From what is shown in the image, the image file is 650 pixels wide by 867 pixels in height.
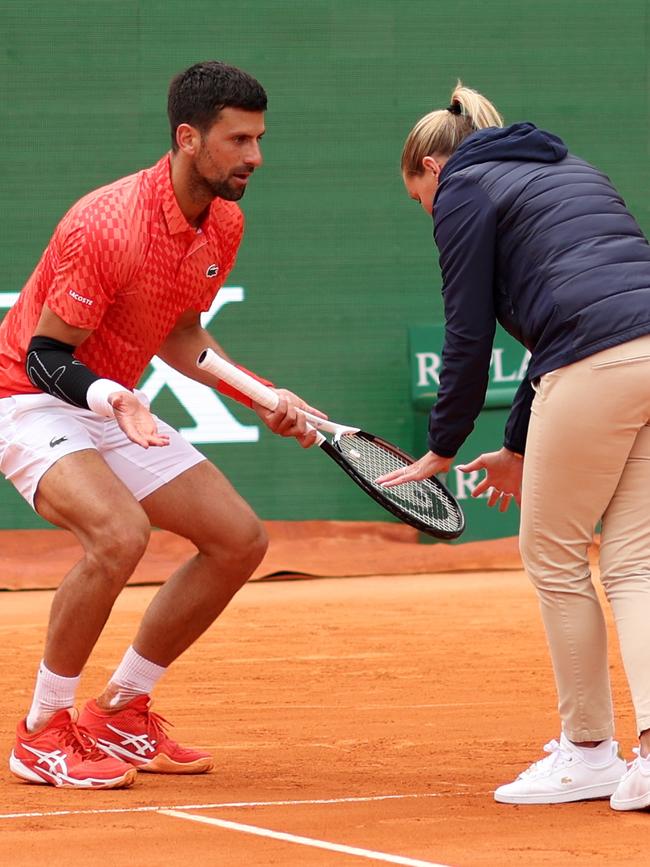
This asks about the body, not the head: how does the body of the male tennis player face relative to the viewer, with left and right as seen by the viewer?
facing the viewer and to the right of the viewer

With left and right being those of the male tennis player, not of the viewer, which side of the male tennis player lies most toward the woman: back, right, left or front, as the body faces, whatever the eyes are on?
front
